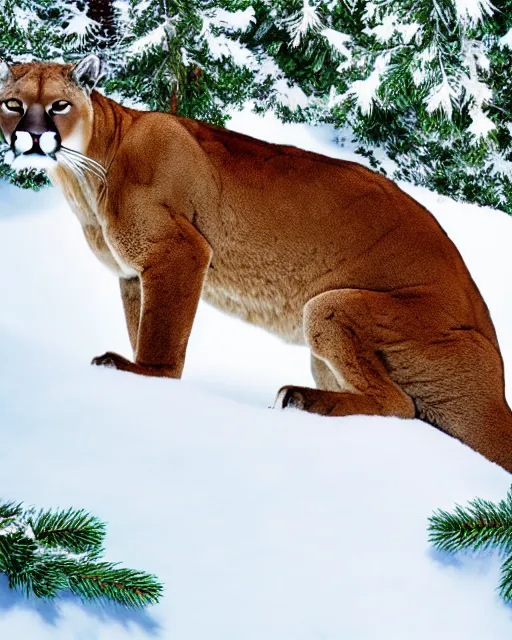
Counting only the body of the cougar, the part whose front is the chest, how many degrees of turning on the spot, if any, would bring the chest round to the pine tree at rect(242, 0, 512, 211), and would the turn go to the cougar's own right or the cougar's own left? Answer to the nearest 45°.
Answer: approximately 90° to the cougar's own right

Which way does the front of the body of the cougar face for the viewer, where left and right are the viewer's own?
facing to the left of the viewer
